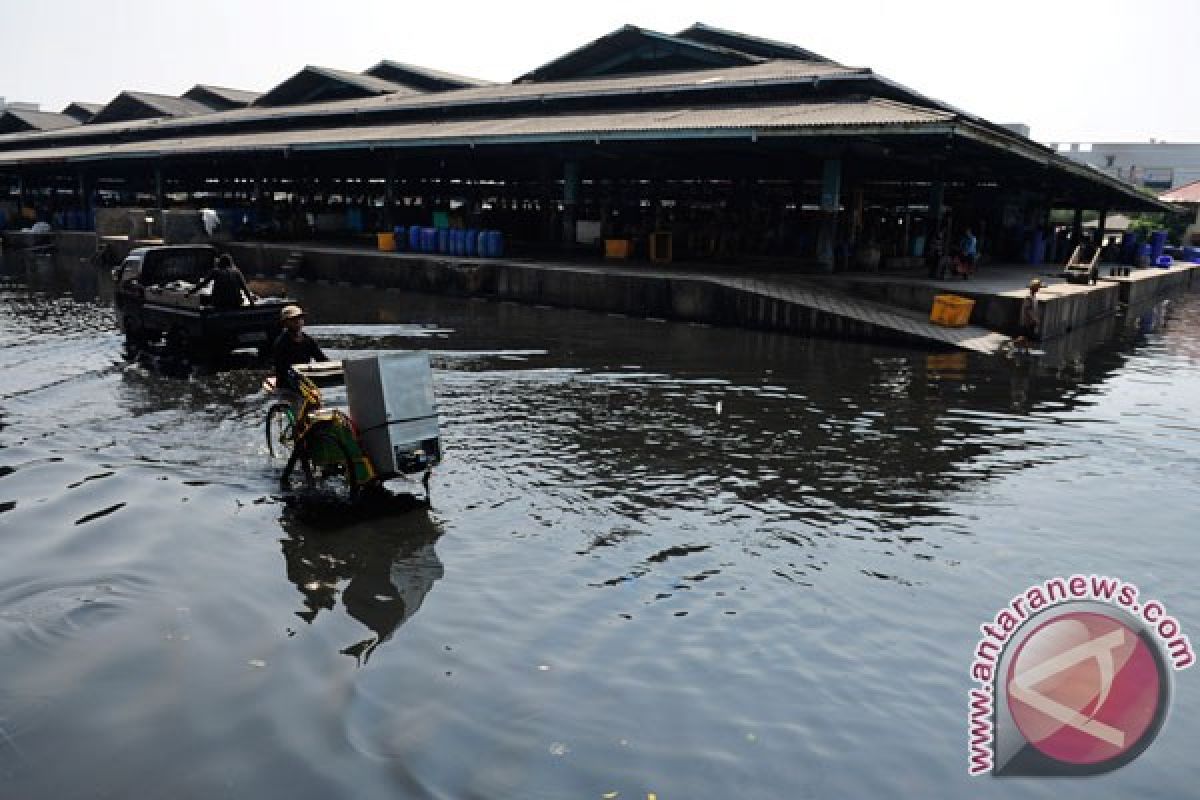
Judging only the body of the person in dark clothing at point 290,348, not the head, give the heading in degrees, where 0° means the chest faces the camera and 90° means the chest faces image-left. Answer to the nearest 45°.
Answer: approximately 315°

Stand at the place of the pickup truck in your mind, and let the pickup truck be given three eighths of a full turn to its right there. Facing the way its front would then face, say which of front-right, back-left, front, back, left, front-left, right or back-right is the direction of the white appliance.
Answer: right

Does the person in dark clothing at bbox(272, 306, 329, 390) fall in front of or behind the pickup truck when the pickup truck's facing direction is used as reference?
behind

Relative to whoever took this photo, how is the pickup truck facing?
facing away from the viewer and to the left of the viewer

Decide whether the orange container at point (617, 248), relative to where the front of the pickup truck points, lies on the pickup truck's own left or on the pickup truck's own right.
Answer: on the pickup truck's own right

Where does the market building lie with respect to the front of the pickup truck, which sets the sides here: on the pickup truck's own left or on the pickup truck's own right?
on the pickup truck's own right

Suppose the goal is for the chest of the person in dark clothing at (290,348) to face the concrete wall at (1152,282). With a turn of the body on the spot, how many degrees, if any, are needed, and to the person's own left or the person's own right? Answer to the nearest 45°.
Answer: approximately 90° to the person's own left
